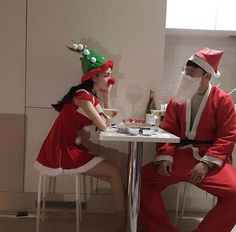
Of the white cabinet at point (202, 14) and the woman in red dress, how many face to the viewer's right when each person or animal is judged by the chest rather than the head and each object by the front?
1

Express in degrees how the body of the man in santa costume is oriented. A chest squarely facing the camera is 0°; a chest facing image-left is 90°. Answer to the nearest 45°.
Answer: approximately 45°

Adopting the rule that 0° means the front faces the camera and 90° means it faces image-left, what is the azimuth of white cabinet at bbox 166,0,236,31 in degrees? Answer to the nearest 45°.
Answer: approximately 0°

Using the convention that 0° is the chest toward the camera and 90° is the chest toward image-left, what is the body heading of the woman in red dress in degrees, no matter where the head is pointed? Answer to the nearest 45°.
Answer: approximately 270°

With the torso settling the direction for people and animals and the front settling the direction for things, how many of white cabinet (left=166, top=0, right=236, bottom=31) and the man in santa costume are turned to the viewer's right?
0

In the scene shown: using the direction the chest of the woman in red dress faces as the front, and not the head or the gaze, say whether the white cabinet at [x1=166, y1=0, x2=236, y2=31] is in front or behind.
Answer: in front

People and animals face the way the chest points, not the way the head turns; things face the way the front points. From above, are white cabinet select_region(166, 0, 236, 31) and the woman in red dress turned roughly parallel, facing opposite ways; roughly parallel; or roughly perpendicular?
roughly perpendicular
